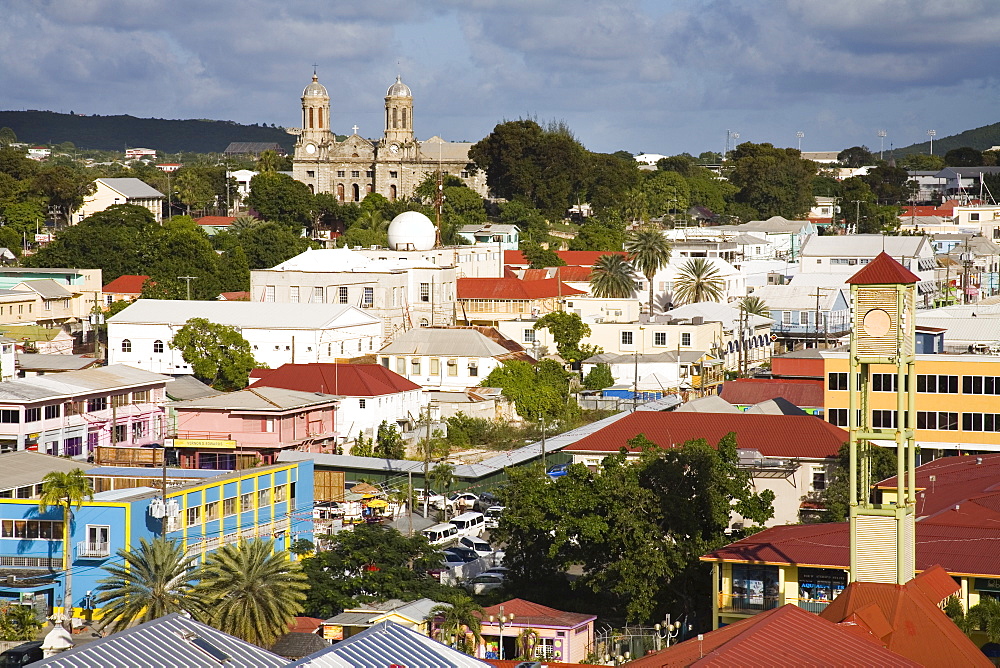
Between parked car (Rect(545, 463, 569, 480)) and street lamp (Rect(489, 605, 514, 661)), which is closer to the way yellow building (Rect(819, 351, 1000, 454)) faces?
the street lamp

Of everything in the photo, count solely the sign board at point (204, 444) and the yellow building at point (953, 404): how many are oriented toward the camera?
2

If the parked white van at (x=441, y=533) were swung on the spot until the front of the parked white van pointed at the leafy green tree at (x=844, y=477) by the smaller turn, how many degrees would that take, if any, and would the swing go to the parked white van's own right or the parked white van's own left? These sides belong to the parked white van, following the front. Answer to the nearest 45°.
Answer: approximately 135° to the parked white van's own left

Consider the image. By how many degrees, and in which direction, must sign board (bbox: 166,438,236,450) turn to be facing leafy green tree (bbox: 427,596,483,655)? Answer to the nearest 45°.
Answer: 0° — it already faces it

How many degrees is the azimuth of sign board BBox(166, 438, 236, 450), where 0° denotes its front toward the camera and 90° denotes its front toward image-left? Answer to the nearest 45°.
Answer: approximately 0°

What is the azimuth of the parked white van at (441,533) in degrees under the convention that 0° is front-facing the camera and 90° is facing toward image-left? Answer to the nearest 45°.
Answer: approximately 45°

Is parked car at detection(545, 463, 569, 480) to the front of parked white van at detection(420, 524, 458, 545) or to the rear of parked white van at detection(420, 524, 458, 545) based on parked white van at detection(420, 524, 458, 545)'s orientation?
to the rear

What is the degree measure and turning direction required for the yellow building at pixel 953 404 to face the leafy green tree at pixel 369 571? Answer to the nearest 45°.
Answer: approximately 45° to its right

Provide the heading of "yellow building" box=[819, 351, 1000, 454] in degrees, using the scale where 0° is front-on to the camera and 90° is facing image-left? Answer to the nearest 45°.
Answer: approximately 0°
